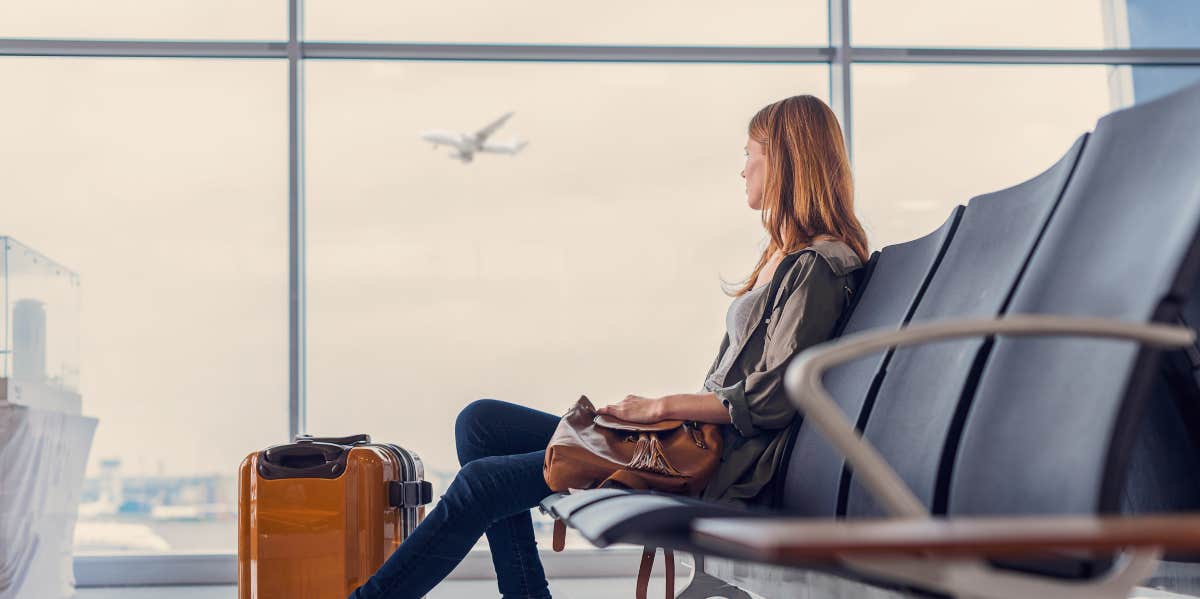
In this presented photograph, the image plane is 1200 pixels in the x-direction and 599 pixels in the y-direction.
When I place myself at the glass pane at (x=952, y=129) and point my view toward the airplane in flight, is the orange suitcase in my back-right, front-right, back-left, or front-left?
back-left

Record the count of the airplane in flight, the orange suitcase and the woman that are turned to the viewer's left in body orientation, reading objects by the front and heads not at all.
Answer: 2

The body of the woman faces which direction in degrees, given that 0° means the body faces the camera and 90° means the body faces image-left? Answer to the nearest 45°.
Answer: approximately 90°

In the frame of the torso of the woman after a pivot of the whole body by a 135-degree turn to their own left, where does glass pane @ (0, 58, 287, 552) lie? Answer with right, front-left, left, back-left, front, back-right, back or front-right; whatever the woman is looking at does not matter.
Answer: back

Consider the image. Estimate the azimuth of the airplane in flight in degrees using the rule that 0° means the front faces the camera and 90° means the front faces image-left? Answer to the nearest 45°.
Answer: approximately 90°
